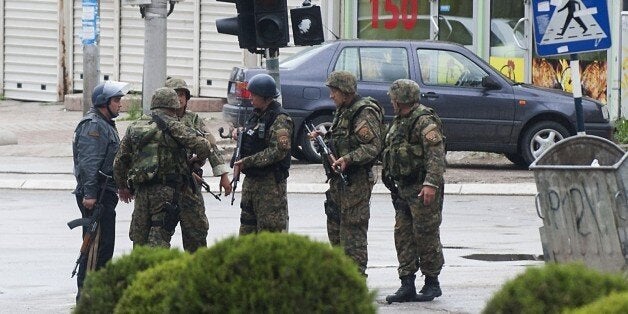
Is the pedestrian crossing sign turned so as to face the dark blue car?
no

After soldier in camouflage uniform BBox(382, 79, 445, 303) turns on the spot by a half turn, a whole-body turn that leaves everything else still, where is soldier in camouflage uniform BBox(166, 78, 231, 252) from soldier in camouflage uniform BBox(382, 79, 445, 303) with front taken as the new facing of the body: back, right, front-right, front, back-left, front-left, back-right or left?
back-left

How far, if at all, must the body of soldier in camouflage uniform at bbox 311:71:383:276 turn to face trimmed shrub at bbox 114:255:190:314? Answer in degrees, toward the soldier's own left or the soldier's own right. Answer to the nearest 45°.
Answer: approximately 45° to the soldier's own left

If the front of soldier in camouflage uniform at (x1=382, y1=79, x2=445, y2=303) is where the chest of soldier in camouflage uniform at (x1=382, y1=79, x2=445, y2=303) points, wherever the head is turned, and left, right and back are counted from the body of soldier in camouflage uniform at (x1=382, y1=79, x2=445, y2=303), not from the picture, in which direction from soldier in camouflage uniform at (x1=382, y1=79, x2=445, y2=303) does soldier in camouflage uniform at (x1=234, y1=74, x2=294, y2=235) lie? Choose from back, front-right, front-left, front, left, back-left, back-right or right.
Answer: front-right

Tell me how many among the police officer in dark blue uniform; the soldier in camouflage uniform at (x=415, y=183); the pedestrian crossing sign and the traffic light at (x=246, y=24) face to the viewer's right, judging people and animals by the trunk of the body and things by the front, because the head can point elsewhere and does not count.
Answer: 1

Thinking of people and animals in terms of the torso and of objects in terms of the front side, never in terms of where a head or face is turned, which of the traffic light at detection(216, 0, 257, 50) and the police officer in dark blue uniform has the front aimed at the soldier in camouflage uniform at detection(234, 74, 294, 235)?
the police officer in dark blue uniform

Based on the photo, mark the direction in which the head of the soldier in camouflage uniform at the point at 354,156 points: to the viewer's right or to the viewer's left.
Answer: to the viewer's left

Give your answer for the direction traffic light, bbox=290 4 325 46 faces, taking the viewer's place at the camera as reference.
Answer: facing the viewer

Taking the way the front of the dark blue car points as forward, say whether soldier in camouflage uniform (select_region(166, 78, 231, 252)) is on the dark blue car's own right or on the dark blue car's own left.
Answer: on the dark blue car's own right

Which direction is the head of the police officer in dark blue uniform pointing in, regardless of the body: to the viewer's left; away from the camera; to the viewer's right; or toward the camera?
to the viewer's right

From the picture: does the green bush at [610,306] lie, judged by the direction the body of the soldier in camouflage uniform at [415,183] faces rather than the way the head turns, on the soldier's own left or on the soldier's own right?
on the soldier's own left

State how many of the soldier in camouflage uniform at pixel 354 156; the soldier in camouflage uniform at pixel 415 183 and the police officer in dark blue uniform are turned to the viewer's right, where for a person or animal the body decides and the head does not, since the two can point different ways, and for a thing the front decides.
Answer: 1

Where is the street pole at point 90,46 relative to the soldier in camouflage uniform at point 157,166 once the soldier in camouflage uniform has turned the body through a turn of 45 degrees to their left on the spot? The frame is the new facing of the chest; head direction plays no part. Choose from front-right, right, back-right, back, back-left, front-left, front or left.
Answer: front

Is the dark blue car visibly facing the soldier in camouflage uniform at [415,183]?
no

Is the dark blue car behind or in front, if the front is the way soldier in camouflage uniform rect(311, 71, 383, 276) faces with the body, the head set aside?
behind

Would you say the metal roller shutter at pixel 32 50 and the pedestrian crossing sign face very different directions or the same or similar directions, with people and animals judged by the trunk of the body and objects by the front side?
same or similar directions

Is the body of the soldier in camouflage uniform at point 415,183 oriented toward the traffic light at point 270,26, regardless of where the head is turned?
no

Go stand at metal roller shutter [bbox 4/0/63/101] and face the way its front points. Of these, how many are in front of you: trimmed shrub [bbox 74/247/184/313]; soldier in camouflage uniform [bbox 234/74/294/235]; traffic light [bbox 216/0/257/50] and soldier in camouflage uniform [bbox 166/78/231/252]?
4

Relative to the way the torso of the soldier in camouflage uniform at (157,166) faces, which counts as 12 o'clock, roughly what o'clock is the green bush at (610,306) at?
The green bush is roughly at 4 o'clock from the soldier in camouflage uniform.

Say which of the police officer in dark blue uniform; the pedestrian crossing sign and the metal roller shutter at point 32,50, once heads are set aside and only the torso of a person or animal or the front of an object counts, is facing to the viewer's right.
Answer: the police officer in dark blue uniform

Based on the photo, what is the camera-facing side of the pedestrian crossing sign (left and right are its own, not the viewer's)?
front
